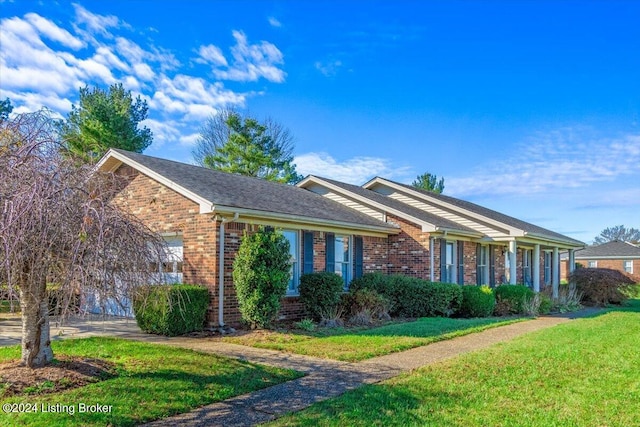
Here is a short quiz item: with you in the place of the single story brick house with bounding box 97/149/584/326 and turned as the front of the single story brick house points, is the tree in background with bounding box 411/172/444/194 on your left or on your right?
on your left

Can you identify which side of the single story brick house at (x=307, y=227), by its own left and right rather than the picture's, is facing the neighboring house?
left

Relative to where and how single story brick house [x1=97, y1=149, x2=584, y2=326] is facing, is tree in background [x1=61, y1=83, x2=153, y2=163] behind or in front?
behind

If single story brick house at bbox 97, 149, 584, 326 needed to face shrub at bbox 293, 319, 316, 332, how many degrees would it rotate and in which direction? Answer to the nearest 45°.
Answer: approximately 45° to its right

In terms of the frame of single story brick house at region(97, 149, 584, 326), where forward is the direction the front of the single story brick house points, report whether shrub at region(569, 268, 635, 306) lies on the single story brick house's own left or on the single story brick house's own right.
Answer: on the single story brick house's own left

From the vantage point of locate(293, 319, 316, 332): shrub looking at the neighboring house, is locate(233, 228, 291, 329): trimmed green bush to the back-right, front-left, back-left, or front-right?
back-left

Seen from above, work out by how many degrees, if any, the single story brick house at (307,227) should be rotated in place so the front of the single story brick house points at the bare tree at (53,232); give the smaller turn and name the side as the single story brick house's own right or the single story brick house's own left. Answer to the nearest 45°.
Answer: approximately 45° to the single story brick house's own right

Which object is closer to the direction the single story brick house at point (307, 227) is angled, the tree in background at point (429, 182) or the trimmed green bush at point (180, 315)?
the trimmed green bush

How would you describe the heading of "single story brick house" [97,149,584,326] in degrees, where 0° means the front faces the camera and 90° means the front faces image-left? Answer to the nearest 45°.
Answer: approximately 315°
